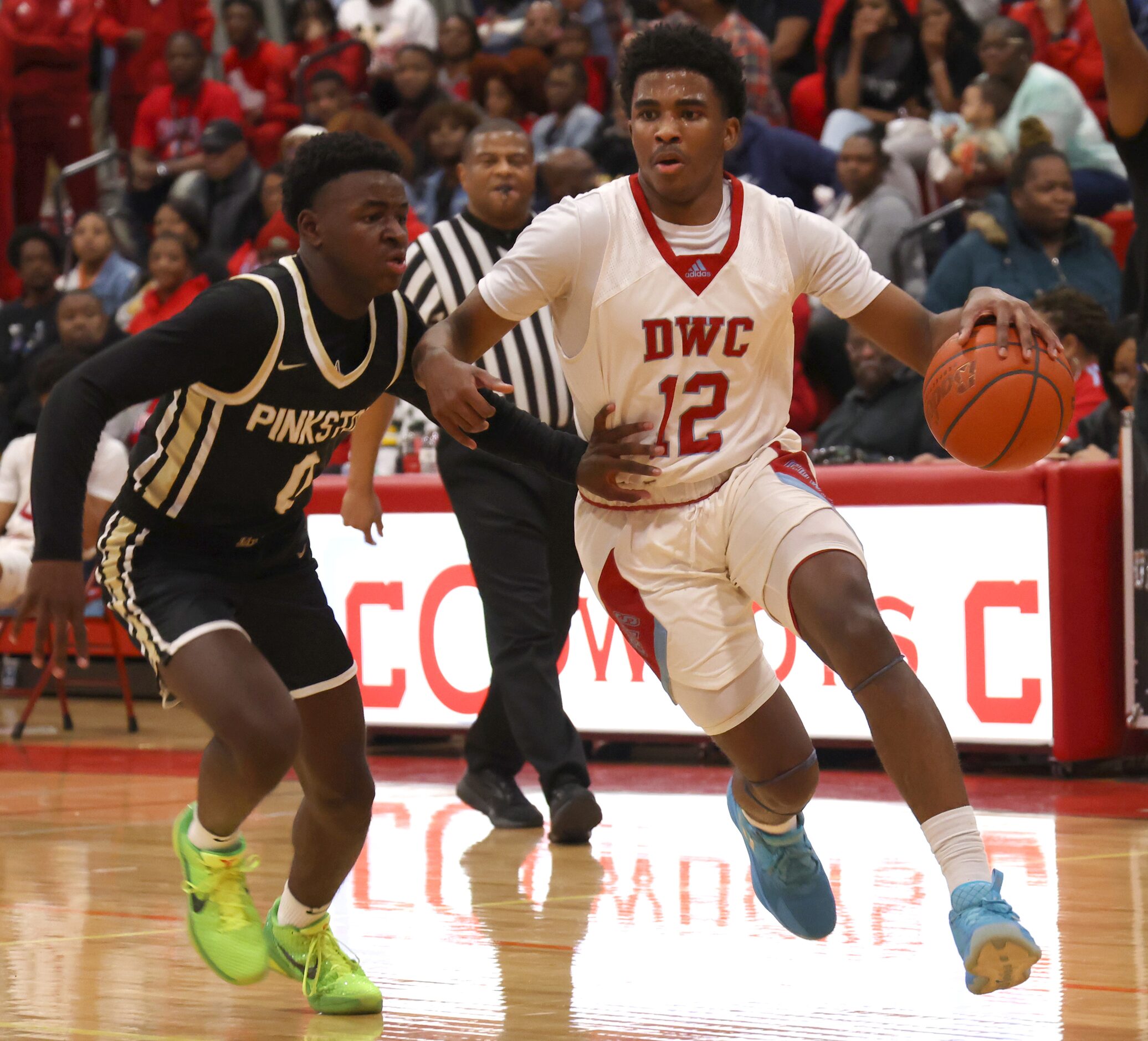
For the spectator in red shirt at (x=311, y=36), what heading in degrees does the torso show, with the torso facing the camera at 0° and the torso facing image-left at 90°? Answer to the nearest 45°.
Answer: approximately 0°

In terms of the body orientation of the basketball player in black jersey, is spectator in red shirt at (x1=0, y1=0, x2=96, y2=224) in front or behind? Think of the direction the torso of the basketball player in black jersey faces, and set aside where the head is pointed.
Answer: behind

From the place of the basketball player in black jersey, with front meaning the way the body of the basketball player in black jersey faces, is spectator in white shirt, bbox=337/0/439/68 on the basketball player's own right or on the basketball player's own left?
on the basketball player's own left

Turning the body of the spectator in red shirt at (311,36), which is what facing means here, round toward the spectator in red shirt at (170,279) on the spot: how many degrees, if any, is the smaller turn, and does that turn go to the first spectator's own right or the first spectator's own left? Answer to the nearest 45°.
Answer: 0° — they already face them
